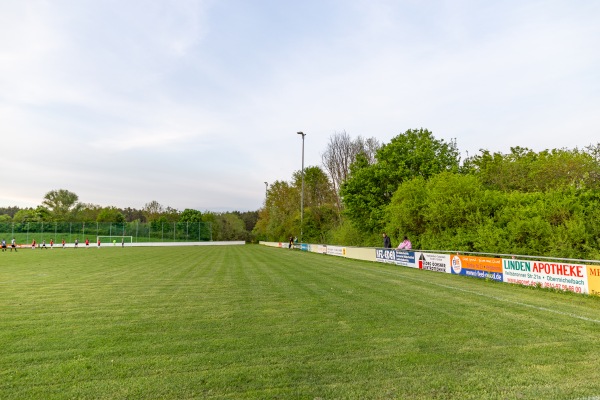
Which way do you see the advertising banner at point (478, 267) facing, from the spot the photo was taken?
facing the viewer and to the left of the viewer

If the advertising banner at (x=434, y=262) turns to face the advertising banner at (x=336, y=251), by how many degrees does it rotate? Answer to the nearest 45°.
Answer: approximately 90° to its right

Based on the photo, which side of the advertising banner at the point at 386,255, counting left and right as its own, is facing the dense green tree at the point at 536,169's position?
back

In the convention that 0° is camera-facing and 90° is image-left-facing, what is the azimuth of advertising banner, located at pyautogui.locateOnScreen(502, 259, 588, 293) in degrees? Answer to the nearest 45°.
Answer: approximately 45°

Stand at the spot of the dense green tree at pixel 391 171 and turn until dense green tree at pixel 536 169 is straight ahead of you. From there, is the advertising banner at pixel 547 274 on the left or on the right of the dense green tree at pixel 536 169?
right

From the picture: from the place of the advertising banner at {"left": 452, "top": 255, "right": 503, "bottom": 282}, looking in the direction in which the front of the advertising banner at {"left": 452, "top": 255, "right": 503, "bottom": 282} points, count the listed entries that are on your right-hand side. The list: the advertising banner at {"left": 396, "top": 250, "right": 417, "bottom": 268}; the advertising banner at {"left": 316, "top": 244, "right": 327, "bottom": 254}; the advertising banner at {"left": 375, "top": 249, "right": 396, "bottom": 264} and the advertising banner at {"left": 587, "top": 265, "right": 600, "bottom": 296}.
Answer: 3

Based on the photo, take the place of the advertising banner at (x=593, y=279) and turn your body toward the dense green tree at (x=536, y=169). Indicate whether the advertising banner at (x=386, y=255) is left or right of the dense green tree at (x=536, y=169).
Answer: left

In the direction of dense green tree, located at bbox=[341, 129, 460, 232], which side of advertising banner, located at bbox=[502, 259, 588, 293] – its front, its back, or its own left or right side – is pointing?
right

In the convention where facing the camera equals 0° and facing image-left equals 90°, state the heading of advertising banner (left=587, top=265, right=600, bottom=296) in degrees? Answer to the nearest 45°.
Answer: approximately 45°

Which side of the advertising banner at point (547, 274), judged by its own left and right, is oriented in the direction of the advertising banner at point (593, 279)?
left

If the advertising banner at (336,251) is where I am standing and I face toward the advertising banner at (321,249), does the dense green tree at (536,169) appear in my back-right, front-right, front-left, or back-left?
back-right

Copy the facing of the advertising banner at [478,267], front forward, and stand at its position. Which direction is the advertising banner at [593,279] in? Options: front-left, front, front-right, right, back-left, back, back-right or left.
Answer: left

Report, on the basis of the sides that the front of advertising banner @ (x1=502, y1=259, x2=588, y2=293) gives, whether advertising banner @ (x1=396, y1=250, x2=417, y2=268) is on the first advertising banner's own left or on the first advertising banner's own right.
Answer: on the first advertising banner's own right

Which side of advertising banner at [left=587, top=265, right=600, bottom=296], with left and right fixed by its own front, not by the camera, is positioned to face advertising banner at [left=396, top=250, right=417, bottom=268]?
right
